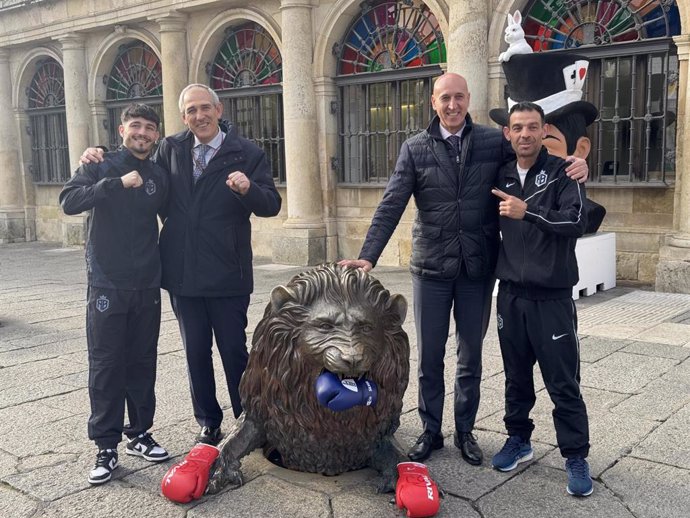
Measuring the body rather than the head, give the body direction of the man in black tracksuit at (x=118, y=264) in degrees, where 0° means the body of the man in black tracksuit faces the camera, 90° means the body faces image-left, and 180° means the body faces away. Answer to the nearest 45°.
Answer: approximately 315°

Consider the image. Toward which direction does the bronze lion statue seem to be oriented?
toward the camera

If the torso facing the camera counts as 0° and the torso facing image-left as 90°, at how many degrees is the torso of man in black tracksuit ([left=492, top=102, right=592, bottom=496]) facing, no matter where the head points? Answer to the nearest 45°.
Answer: approximately 45°

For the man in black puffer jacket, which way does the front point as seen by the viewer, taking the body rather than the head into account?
toward the camera

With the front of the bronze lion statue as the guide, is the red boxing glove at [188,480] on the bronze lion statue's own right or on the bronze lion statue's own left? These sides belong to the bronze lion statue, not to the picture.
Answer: on the bronze lion statue's own right

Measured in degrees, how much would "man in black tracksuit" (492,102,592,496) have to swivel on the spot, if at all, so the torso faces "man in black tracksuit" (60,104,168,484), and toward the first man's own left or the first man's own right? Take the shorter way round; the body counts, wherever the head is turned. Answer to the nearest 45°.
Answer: approximately 45° to the first man's own right

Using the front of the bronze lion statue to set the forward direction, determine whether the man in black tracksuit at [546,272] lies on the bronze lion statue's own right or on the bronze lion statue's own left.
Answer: on the bronze lion statue's own left

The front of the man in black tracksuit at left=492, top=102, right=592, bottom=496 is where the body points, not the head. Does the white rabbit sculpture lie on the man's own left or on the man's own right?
on the man's own right

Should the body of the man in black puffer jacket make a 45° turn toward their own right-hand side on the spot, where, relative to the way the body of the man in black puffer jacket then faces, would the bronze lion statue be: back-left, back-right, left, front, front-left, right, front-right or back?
front
